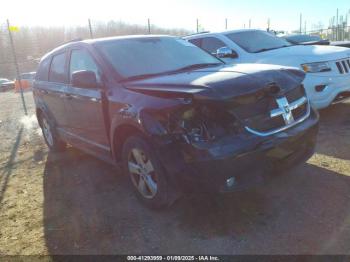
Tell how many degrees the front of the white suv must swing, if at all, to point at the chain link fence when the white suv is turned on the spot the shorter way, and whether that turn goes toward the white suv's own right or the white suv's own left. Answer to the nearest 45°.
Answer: approximately 135° to the white suv's own left

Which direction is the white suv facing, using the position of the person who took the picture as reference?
facing the viewer and to the right of the viewer
